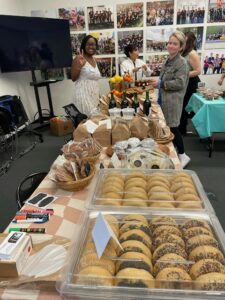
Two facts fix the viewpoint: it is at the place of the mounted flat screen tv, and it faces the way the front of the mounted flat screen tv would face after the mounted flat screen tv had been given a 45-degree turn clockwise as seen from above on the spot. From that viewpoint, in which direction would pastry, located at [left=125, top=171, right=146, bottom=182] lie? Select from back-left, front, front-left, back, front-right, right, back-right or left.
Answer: front

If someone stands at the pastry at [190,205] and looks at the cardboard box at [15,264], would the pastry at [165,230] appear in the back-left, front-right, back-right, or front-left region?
front-left

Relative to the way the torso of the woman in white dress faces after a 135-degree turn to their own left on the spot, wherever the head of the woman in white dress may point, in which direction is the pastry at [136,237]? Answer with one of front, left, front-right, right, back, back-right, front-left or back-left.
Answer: back

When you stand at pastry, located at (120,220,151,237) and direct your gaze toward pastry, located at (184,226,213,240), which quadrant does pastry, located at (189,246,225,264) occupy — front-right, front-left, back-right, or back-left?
front-right

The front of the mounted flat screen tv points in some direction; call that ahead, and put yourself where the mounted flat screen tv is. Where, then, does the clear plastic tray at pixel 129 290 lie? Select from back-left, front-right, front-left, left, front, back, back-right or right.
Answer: front-right

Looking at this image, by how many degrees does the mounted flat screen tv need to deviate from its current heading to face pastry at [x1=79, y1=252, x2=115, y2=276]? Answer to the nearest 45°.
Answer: approximately 45° to its right

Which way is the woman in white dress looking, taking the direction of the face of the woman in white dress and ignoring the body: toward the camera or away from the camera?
toward the camera

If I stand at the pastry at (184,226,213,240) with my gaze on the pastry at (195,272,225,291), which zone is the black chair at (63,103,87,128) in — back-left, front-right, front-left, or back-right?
back-right

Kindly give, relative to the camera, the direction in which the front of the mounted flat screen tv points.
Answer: facing the viewer and to the right of the viewer

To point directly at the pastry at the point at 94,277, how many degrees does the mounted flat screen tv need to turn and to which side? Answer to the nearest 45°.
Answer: approximately 45° to its right

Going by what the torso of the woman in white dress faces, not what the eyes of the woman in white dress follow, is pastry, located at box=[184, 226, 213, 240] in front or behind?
in front

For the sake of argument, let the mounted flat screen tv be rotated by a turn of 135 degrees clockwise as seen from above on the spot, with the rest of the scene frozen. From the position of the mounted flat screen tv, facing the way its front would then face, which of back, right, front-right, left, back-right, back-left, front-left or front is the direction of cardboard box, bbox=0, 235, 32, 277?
left

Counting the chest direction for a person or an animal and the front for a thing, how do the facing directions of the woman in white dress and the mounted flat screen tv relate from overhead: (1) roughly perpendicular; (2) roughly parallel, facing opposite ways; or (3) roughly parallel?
roughly parallel

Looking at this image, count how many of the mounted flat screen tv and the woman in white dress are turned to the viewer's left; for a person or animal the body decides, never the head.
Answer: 0
